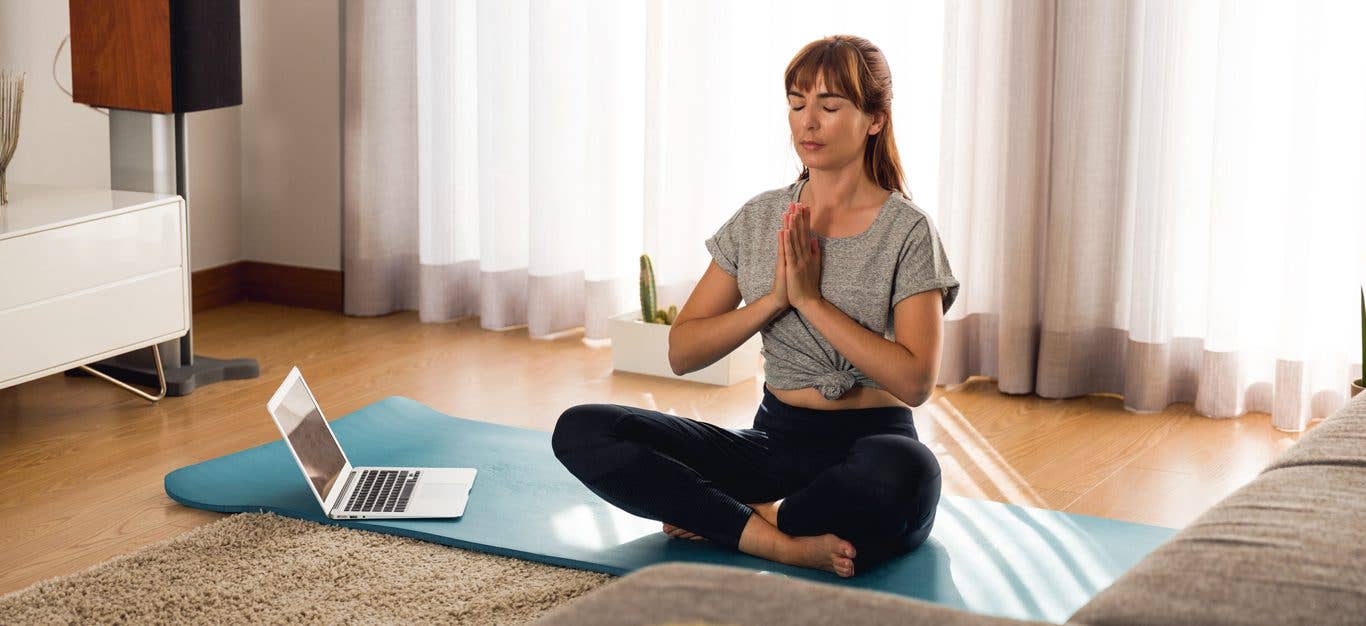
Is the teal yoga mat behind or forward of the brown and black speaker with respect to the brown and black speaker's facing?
forward

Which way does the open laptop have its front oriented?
to the viewer's right

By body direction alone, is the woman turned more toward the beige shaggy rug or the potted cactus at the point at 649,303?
the beige shaggy rug

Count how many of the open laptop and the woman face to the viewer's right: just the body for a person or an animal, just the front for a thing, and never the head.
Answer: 1

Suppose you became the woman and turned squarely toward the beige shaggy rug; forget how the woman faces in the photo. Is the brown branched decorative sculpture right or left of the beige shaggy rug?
right

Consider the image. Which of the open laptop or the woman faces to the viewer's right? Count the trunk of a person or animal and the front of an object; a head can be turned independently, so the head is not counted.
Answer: the open laptop

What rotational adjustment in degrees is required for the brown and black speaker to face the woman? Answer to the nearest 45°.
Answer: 0° — it already faces them

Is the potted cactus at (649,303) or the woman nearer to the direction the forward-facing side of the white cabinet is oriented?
the woman

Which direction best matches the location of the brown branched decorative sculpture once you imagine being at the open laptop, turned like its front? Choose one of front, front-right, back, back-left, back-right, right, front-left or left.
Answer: back-left

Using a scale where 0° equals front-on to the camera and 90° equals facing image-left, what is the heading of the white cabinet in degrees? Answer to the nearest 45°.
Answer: approximately 315°
